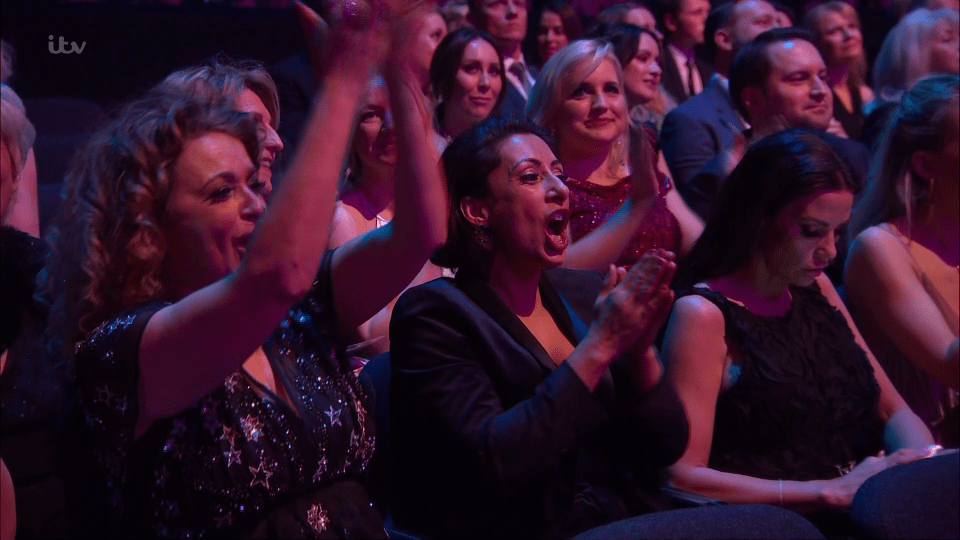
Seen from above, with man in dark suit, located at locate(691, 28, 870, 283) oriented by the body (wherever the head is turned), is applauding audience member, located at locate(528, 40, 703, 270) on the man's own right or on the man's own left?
on the man's own right

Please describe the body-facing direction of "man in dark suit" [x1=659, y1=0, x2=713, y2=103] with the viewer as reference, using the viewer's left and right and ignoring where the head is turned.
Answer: facing the viewer and to the right of the viewer

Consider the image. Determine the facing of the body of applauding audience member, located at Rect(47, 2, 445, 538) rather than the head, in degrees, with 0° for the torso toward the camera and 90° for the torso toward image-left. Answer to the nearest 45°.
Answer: approximately 315°

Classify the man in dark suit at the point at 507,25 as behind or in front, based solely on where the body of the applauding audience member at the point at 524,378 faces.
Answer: behind

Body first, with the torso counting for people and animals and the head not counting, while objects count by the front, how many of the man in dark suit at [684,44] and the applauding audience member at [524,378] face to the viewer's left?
0

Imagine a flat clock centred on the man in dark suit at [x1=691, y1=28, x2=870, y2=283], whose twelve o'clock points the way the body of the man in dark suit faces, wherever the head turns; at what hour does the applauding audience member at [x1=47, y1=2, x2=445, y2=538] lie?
The applauding audience member is roughly at 2 o'clock from the man in dark suit.

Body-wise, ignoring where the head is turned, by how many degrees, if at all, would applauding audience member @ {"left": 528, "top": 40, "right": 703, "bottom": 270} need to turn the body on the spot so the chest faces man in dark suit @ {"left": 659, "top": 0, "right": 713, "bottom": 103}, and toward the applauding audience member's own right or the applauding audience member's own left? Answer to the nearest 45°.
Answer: approximately 135° to the applauding audience member's own left

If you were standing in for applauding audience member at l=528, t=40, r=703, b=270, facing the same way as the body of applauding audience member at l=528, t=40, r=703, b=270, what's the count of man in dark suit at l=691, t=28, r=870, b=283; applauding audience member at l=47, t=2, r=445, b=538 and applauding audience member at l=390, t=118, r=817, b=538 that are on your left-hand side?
1
